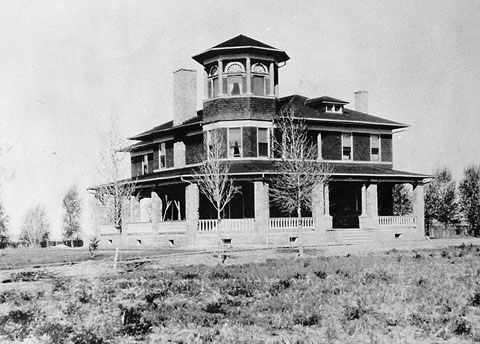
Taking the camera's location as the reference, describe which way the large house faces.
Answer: facing the viewer and to the right of the viewer
